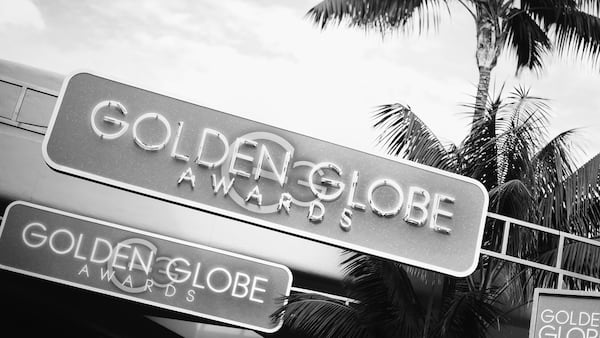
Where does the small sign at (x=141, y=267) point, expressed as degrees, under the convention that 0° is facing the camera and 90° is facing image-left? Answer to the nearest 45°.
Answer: approximately 0°

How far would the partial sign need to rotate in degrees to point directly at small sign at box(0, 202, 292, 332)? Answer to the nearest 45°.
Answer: approximately 90° to its right

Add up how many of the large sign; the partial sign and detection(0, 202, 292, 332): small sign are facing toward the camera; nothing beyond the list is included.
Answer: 3

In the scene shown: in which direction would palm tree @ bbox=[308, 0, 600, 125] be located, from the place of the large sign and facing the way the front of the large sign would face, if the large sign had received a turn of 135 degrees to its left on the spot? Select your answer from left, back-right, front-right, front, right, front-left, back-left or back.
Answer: front

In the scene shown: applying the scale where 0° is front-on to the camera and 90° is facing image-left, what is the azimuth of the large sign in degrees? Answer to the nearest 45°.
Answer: approximately 0°

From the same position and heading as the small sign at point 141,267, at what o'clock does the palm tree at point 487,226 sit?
The palm tree is roughly at 10 o'clock from the small sign.

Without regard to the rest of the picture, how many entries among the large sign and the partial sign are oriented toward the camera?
2

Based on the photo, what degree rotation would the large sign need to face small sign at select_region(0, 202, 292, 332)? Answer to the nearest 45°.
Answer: approximately 135° to its right
